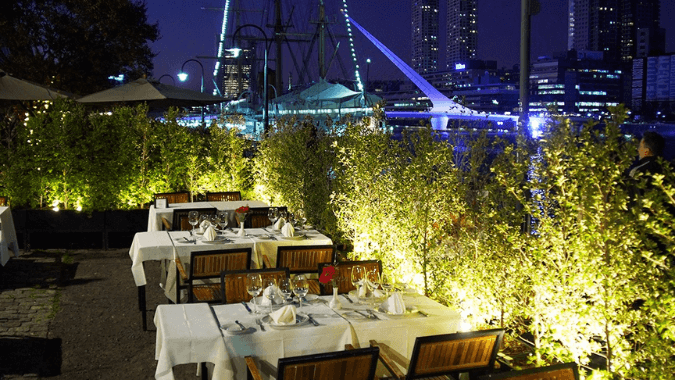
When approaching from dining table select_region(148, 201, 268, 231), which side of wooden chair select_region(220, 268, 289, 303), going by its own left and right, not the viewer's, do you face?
back

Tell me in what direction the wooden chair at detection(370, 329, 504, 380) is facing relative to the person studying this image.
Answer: facing away from the viewer and to the left of the viewer

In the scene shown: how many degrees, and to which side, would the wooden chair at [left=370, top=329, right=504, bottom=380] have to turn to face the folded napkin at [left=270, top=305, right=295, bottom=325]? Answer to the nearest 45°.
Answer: approximately 45° to its left

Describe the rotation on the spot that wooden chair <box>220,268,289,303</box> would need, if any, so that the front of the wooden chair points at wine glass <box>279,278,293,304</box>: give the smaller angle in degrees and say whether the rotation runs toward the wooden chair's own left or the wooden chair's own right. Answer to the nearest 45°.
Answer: approximately 45° to the wooden chair's own left

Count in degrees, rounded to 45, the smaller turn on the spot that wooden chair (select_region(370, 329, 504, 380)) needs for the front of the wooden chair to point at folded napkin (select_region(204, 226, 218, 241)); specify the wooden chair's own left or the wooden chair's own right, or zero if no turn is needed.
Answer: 0° — it already faces it

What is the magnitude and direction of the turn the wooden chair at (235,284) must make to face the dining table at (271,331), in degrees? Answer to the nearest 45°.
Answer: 0° — it already faces it

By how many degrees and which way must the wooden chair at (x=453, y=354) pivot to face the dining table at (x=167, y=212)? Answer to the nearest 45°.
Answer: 0° — it already faces it

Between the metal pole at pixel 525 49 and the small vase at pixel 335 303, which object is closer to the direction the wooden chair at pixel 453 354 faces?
the small vase
